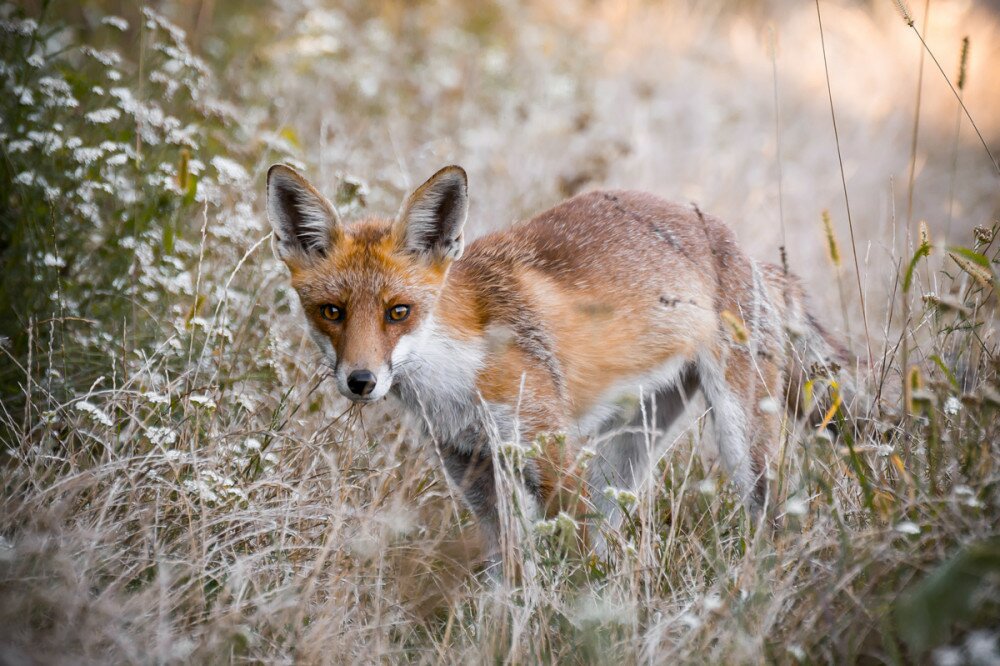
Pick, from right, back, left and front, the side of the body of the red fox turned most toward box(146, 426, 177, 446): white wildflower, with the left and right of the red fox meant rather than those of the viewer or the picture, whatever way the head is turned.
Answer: front

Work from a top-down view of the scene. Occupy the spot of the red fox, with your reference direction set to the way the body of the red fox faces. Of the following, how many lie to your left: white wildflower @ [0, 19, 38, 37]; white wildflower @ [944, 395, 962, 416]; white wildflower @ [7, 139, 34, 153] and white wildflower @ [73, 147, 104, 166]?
1

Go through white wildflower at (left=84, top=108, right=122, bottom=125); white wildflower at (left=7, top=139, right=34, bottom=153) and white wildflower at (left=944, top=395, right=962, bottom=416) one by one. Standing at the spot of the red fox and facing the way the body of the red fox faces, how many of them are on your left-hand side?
1

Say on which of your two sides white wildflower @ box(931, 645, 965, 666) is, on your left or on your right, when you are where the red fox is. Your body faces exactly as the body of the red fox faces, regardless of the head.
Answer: on your left

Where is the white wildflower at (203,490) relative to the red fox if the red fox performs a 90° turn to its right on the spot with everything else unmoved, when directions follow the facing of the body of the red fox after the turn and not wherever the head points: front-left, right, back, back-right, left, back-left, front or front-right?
left

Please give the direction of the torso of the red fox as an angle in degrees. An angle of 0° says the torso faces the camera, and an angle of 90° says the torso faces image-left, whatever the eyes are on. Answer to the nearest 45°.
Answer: approximately 45°

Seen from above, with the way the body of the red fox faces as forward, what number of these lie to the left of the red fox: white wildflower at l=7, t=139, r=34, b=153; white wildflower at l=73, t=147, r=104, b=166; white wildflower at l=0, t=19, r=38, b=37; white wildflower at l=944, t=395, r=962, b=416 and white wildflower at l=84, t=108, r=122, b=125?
1

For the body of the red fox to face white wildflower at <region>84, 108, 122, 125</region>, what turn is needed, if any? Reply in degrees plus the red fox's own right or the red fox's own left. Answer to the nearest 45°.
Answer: approximately 45° to the red fox's own right

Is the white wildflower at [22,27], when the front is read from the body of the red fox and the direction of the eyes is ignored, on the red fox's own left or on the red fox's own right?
on the red fox's own right

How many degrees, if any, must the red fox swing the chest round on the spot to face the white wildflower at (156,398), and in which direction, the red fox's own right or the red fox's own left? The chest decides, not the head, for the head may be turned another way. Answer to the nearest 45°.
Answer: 0° — it already faces it

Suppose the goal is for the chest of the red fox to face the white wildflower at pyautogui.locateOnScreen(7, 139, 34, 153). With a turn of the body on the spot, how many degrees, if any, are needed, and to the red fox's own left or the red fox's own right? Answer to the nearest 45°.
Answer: approximately 45° to the red fox's own right

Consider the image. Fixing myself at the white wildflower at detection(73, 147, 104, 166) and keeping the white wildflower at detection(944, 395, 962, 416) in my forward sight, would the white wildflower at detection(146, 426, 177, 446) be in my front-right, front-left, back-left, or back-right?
front-right
